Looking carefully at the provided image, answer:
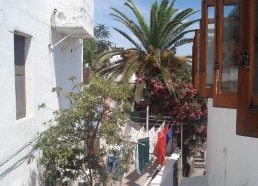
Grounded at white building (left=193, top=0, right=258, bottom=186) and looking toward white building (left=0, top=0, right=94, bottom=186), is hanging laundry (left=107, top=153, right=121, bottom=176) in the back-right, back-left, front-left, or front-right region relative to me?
front-right

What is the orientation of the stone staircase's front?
toward the camera
